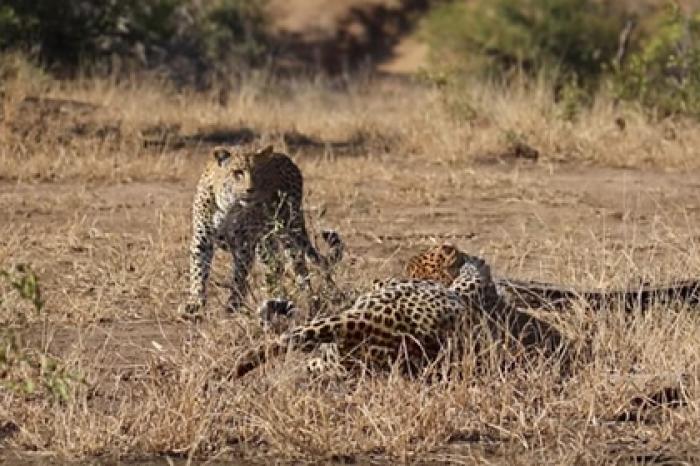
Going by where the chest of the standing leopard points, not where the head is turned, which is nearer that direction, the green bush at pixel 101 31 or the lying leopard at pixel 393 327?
the lying leopard

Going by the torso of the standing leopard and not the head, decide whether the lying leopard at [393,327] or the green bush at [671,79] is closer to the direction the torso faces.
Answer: the lying leopard

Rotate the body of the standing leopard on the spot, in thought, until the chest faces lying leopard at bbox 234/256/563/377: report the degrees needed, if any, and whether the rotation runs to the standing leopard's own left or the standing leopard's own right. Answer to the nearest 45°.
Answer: approximately 90° to the standing leopard's own left

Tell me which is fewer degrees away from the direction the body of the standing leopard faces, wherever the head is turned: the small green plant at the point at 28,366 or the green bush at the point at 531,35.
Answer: the small green plant

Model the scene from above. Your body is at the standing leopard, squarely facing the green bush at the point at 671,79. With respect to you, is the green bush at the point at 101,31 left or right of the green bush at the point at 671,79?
left

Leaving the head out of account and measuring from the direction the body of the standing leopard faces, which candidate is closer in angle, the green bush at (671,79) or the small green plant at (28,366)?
the small green plant

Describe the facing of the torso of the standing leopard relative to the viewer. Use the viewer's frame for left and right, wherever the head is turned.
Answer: facing the viewer and to the left of the viewer

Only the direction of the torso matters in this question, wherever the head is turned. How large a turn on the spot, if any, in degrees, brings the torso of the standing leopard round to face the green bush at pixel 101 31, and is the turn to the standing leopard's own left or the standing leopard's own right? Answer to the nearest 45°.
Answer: approximately 135° to the standing leopard's own right

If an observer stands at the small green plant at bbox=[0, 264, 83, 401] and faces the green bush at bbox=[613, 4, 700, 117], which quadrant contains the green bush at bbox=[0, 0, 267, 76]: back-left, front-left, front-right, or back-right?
front-left

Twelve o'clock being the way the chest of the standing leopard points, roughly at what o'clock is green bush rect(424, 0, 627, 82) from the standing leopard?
The green bush is roughly at 5 o'clock from the standing leopard.

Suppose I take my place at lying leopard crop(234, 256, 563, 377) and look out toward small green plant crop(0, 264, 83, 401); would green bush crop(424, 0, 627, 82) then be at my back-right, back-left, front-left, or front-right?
back-right

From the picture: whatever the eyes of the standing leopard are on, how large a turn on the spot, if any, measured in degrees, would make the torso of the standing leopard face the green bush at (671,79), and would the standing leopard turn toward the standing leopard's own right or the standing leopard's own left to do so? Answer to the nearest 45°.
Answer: approximately 180°

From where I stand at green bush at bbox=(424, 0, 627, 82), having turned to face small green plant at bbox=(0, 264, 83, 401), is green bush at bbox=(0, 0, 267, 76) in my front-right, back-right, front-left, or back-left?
front-right
